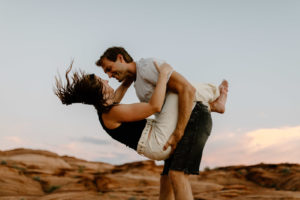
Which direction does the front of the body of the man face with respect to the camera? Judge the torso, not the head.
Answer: to the viewer's left

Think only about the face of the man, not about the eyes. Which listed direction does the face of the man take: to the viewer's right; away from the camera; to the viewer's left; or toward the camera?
to the viewer's left
